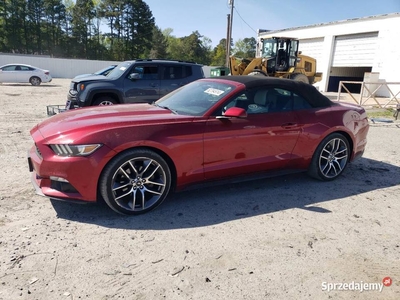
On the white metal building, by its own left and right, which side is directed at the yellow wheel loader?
front

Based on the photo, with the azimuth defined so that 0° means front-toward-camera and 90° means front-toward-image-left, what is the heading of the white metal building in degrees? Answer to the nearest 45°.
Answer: approximately 45°

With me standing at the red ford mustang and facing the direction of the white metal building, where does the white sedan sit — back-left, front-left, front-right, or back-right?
front-left

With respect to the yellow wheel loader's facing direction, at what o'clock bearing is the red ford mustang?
The red ford mustang is roughly at 9 o'clock from the yellow wheel loader.

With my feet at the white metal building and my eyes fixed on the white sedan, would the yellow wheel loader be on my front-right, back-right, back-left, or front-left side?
front-left

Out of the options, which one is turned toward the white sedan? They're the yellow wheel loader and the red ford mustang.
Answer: the yellow wheel loader

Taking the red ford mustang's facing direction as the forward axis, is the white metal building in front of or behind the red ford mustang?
behind

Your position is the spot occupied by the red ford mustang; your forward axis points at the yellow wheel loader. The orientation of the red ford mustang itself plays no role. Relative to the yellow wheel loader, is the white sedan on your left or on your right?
left

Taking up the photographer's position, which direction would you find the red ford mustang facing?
facing the viewer and to the left of the viewer

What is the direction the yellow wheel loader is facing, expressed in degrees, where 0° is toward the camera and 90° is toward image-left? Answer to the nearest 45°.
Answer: approximately 90°

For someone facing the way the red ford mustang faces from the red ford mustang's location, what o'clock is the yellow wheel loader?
The yellow wheel loader is roughly at 5 o'clock from the red ford mustang.
